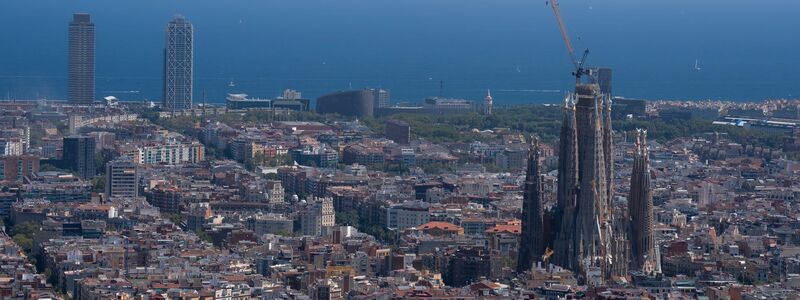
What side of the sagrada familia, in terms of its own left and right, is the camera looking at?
back
